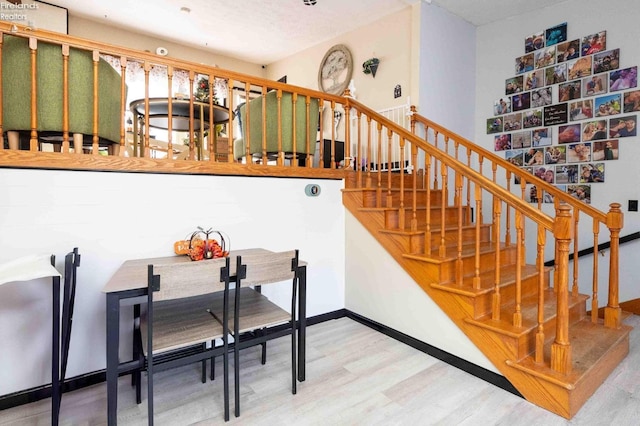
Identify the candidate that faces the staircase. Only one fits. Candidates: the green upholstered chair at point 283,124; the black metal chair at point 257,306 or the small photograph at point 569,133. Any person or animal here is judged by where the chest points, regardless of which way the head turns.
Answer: the small photograph

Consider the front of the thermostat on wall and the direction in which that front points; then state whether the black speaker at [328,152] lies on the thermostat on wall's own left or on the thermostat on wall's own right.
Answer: on the thermostat on wall's own left

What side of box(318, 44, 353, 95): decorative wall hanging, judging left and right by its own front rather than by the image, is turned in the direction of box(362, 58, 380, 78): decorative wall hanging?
left

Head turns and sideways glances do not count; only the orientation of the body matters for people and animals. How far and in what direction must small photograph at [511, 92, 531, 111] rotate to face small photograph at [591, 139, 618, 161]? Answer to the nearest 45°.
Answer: approximately 90° to its left

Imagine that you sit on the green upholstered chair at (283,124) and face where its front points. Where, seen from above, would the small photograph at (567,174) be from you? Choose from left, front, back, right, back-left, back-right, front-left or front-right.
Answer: back-right

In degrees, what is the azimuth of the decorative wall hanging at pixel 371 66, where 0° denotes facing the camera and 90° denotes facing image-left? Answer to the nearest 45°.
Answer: approximately 45°

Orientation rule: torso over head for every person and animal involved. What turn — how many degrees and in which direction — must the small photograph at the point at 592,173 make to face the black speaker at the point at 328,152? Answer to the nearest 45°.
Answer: approximately 90° to its right

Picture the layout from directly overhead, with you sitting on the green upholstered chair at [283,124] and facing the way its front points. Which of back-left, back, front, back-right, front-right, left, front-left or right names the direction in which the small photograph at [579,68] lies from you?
back-right

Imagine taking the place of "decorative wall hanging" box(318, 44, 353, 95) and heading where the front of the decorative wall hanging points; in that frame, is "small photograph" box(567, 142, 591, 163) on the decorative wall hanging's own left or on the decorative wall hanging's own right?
on the decorative wall hanging's own left
